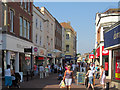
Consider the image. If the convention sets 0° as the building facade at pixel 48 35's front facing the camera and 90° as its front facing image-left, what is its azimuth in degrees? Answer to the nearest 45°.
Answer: approximately 270°
